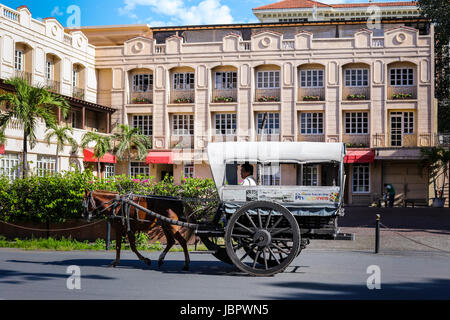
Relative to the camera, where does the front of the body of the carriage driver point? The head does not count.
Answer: to the viewer's left

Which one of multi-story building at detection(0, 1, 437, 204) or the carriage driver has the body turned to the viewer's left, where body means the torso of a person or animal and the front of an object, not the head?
the carriage driver

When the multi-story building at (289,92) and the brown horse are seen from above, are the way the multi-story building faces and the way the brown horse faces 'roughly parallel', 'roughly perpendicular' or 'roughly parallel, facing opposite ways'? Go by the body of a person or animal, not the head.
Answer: roughly perpendicular

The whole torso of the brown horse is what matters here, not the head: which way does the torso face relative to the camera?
to the viewer's left
